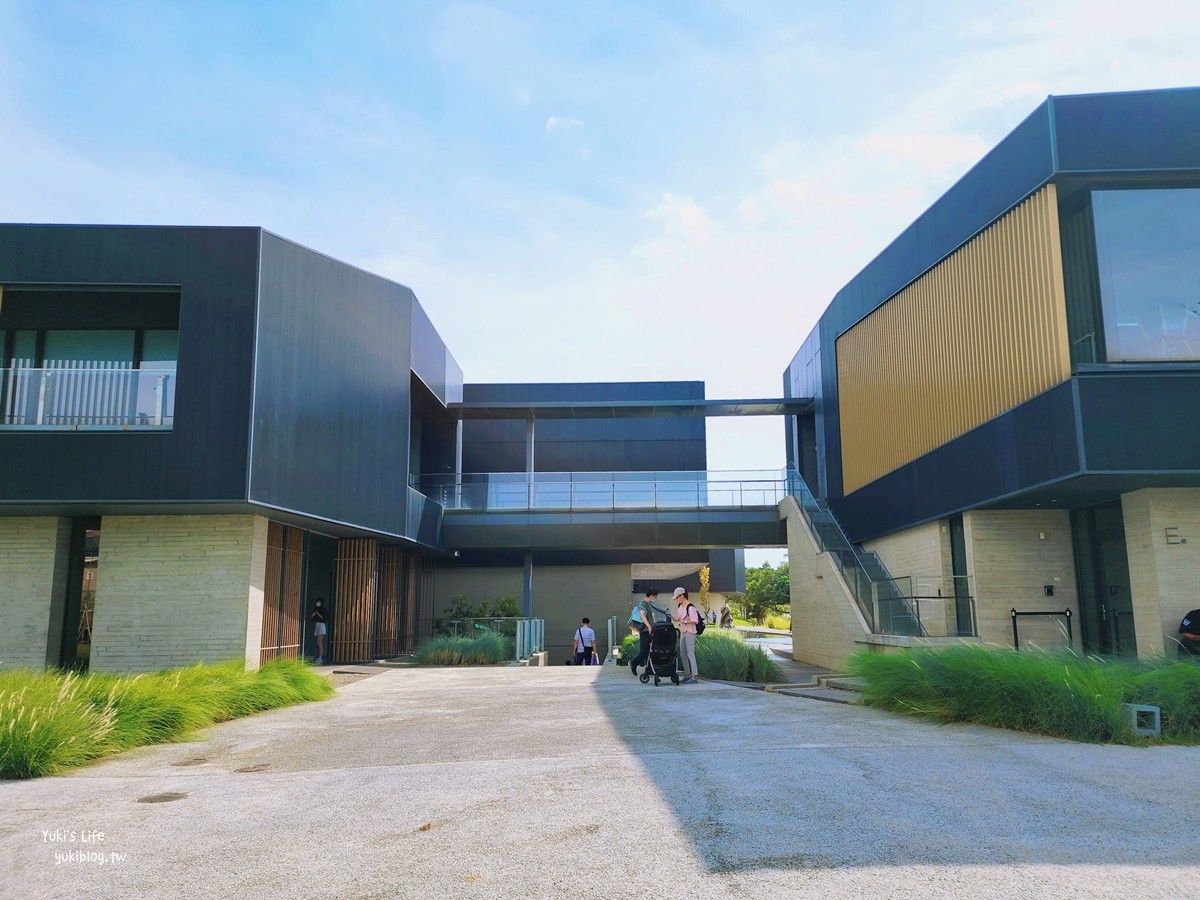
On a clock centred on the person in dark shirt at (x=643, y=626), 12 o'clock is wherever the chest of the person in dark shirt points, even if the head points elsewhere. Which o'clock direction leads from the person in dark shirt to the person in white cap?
The person in white cap is roughly at 1 o'clock from the person in dark shirt.

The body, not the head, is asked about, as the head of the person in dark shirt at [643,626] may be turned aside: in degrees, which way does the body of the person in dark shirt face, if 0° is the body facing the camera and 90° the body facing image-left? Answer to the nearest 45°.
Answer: approximately 270°

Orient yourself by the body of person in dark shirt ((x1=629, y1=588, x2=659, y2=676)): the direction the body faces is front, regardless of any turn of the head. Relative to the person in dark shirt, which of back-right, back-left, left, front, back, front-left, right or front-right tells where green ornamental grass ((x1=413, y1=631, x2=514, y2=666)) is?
back-left

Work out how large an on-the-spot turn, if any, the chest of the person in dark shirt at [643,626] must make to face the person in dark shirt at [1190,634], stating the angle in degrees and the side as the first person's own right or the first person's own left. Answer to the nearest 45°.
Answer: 0° — they already face them

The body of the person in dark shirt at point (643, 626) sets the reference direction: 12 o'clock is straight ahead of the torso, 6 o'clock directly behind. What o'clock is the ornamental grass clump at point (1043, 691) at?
The ornamental grass clump is roughly at 2 o'clock from the person in dark shirt.

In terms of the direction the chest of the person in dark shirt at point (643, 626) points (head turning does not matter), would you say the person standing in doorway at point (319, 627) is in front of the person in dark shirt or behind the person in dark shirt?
behind

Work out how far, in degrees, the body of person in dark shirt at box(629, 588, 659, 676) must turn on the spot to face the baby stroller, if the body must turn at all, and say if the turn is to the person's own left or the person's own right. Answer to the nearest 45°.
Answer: approximately 45° to the person's own right

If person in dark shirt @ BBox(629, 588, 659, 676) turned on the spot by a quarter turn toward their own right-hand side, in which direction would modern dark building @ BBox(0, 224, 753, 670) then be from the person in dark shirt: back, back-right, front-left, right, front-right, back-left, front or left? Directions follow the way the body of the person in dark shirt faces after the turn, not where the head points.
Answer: right
